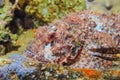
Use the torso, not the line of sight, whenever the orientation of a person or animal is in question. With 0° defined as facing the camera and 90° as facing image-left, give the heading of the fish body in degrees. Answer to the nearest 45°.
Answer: approximately 90°
